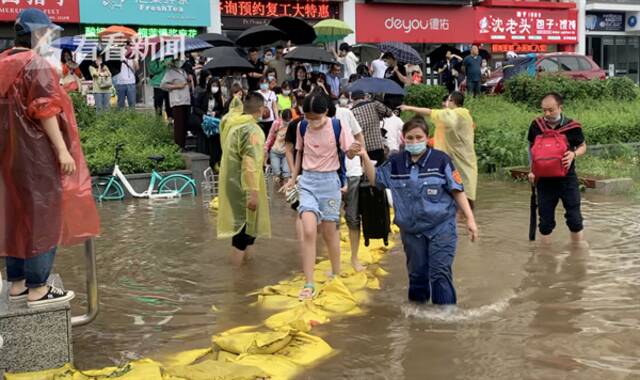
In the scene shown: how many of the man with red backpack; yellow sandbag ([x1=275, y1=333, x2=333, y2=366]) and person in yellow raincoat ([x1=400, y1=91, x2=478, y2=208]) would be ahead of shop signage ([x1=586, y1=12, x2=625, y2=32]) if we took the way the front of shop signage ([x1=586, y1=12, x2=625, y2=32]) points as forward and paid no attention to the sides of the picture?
3

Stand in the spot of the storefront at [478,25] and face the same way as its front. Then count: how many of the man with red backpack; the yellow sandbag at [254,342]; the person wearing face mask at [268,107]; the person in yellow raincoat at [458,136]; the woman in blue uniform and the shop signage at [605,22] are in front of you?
5

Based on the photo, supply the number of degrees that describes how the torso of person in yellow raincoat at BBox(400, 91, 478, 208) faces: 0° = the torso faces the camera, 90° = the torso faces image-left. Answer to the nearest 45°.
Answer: approximately 135°

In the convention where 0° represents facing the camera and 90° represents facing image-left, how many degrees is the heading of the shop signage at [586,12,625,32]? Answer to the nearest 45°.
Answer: approximately 0°

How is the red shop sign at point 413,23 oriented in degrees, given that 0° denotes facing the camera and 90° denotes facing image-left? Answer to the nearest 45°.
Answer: approximately 0°

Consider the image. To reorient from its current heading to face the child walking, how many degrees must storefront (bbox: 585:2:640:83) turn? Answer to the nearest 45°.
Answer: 0° — it already faces them

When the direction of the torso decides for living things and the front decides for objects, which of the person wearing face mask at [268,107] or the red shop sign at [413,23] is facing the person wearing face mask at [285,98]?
the red shop sign
